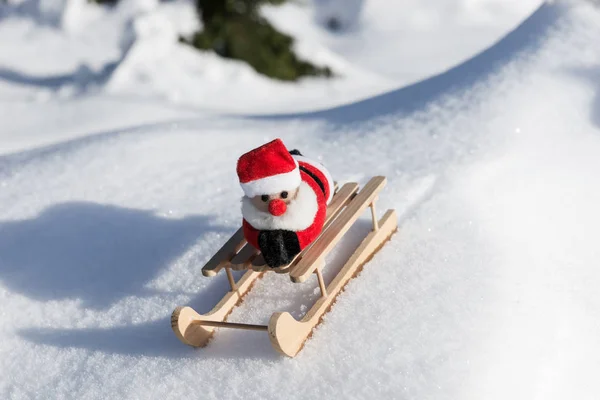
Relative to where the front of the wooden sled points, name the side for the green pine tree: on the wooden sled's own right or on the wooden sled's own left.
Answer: on the wooden sled's own right

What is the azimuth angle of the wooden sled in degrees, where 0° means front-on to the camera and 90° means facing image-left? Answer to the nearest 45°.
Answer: approximately 45°
